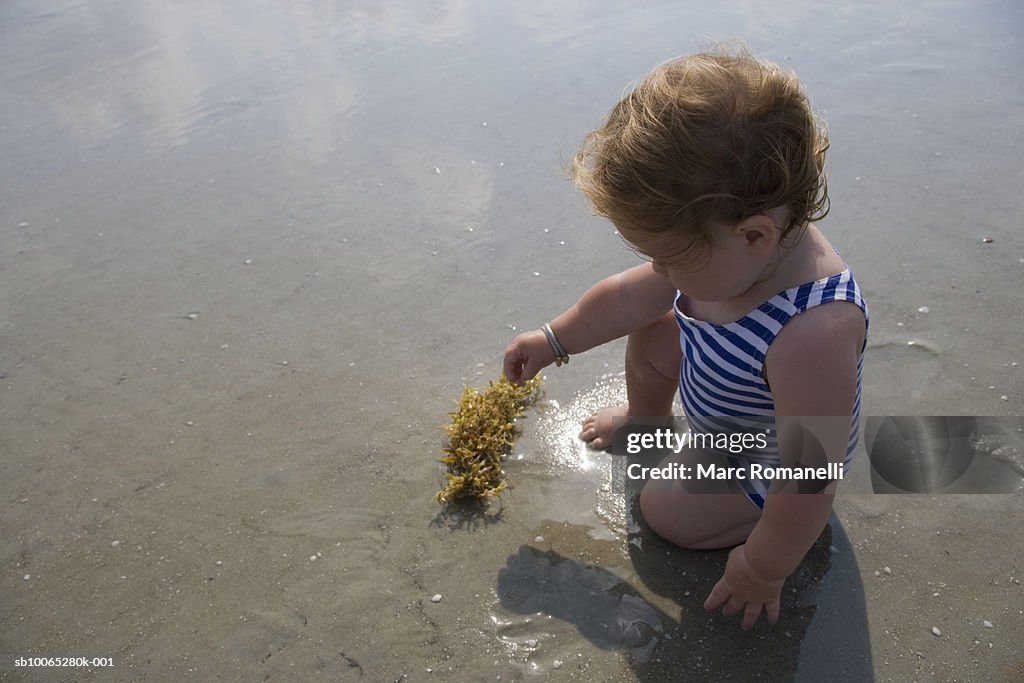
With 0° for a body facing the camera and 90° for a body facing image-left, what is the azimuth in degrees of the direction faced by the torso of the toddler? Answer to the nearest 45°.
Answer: approximately 45°

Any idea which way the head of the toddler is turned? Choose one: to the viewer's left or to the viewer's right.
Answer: to the viewer's left
